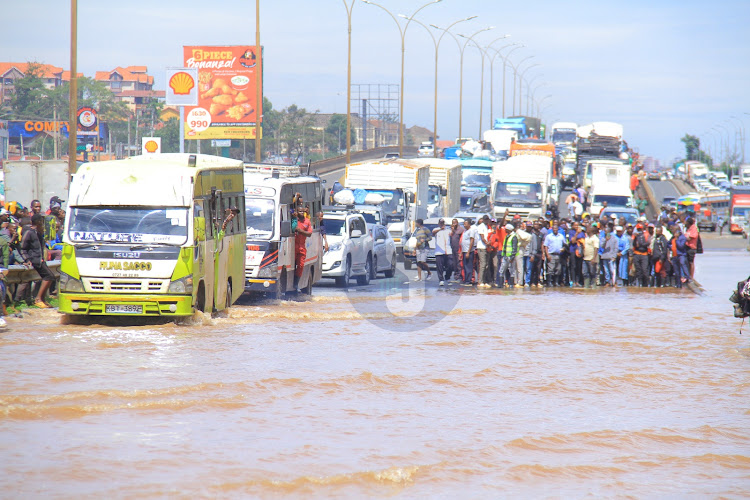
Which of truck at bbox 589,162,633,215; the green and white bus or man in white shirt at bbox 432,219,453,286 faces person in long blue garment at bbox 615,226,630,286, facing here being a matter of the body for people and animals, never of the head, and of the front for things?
the truck

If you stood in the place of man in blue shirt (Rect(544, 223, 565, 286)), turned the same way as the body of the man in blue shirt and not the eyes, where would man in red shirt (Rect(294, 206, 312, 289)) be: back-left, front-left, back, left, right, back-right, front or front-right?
front-right

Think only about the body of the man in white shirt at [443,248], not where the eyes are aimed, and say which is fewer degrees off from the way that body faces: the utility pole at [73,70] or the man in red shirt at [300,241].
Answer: the man in red shirt

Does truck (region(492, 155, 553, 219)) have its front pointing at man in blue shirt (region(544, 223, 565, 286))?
yes

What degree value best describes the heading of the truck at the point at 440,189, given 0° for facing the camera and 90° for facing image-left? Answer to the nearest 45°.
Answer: approximately 45°

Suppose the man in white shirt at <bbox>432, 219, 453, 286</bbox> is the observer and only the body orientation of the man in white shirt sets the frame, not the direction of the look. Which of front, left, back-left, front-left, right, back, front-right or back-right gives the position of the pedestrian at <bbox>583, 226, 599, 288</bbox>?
left

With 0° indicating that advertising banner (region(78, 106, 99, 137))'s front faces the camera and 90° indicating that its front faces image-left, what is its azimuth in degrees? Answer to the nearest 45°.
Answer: approximately 0°

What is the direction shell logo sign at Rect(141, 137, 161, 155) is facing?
toward the camera

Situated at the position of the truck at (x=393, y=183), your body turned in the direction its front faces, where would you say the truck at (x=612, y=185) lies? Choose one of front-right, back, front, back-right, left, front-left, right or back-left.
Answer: back-left

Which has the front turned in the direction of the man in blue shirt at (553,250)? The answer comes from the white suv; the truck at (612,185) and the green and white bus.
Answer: the truck

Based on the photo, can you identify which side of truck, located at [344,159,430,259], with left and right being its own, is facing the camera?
front

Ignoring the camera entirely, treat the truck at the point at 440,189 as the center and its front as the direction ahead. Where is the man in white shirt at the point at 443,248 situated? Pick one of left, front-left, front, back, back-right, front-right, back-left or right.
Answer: front-left

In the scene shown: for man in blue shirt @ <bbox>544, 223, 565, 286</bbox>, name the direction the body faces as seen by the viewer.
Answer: toward the camera

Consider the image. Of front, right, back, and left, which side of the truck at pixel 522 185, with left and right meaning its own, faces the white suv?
front
